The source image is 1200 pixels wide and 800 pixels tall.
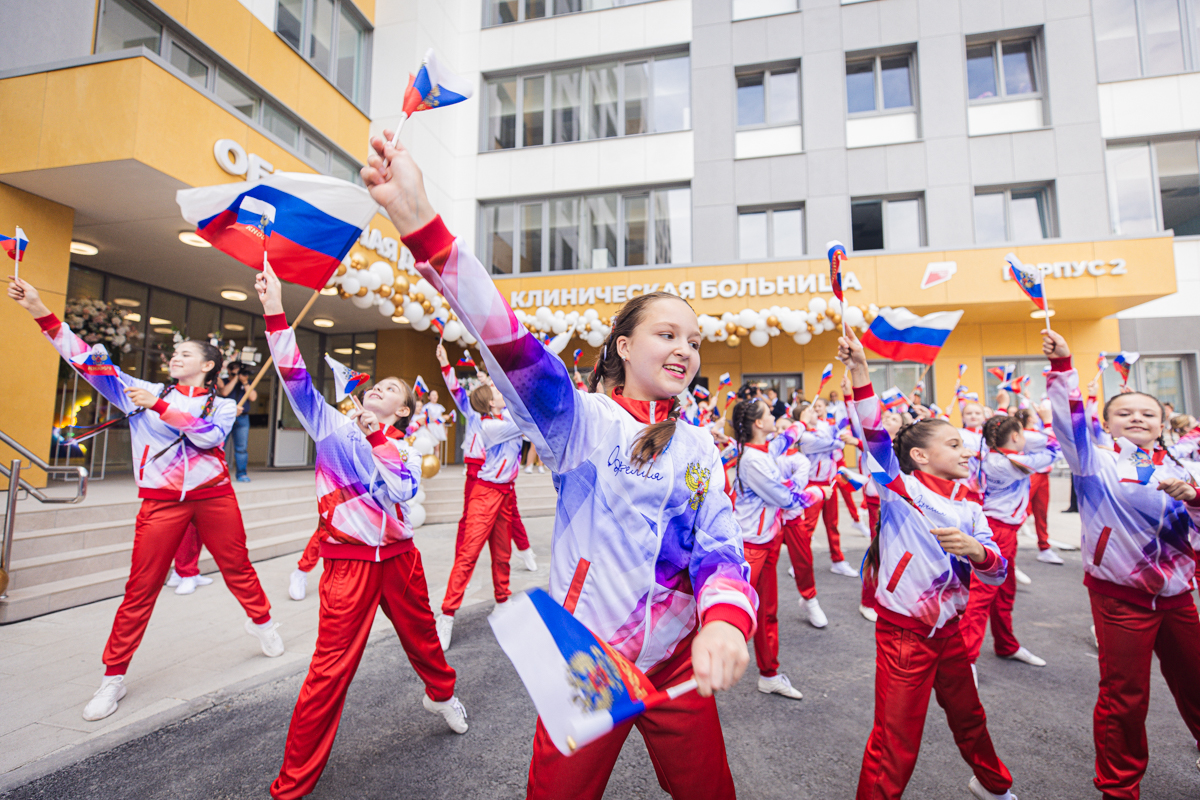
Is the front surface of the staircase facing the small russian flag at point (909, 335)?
yes

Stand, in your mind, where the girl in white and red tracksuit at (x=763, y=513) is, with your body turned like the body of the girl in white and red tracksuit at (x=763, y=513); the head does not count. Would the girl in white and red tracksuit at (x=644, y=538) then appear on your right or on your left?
on your right

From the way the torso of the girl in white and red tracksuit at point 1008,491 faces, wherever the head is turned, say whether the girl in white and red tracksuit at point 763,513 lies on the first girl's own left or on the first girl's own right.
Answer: on the first girl's own right

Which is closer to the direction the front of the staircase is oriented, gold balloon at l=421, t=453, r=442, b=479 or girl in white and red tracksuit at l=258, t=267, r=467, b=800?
the girl in white and red tracksuit

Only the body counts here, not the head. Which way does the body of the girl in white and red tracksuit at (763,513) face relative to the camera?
to the viewer's right

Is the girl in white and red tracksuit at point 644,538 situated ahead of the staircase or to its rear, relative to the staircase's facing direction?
ahead

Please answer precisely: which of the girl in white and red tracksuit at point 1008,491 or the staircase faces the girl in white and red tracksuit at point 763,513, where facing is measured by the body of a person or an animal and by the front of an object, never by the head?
the staircase
